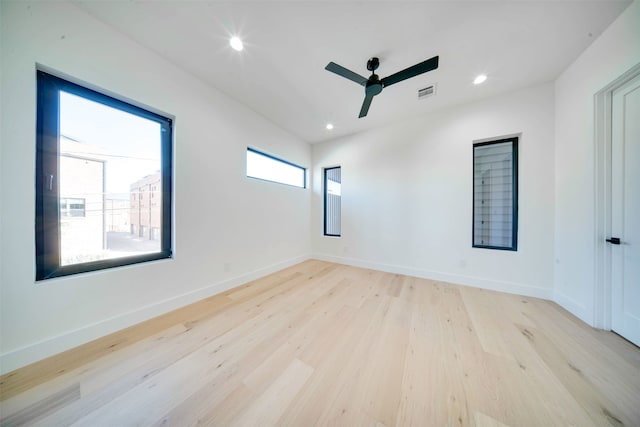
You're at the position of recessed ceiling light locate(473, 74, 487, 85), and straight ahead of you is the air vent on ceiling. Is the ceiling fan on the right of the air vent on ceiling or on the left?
left

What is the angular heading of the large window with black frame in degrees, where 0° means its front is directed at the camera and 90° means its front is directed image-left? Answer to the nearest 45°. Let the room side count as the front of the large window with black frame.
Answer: approximately 315°

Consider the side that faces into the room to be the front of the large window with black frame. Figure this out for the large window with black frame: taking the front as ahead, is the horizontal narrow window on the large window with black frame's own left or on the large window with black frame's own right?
on the large window with black frame's own left

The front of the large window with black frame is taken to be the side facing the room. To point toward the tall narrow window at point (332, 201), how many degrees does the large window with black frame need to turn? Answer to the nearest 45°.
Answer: approximately 45° to its left

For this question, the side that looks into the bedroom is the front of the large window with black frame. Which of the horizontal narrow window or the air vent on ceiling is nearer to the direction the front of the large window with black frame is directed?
the air vent on ceiling

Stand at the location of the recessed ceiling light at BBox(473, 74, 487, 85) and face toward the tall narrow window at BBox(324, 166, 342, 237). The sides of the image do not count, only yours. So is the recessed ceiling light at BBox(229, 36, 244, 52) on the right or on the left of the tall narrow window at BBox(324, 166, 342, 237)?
left

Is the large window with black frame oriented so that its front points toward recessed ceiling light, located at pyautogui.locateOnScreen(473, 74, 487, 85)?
yes

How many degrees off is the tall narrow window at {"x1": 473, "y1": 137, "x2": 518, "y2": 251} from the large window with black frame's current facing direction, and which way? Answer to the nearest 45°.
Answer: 0° — it already faces it
